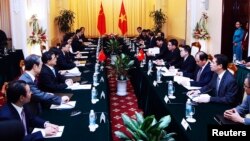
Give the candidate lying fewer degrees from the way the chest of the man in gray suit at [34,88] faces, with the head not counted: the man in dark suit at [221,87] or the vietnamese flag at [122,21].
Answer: the man in dark suit

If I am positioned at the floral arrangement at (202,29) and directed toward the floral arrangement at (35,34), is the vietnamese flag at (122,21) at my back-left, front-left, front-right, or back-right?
front-right

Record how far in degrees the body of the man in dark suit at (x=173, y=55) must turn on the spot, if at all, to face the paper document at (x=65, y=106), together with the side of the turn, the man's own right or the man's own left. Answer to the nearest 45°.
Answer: approximately 90° to the man's own left

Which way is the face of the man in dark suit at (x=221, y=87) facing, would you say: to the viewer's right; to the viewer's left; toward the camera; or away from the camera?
to the viewer's left

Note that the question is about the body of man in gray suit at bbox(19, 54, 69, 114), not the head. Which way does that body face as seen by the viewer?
to the viewer's right

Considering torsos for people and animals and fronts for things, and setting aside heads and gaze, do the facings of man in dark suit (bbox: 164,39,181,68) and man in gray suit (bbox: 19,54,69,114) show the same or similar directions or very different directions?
very different directions

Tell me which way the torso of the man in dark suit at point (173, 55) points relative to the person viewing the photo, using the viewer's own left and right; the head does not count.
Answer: facing to the left of the viewer

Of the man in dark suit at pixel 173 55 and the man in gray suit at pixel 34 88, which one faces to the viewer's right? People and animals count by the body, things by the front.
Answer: the man in gray suit at pixel 34 88

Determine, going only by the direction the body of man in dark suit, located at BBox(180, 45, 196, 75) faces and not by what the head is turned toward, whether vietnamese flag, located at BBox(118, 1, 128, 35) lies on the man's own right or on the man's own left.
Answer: on the man's own right

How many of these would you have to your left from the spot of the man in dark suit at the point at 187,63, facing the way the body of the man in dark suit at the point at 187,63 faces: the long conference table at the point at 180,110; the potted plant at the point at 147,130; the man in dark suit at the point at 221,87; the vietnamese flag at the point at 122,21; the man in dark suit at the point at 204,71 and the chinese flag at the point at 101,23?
4

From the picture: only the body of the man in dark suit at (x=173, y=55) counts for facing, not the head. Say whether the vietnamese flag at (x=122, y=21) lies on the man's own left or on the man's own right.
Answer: on the man's own right

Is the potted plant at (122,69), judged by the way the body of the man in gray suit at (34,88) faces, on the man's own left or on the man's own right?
on the man's own left

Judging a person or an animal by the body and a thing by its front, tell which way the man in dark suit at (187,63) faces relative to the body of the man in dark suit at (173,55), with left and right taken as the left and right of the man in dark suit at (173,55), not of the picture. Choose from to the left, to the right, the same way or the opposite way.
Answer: the same way

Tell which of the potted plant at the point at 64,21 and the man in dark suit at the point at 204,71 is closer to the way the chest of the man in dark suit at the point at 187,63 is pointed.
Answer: the potted plant

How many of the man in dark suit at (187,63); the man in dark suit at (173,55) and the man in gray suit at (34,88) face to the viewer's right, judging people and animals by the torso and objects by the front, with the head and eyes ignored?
1

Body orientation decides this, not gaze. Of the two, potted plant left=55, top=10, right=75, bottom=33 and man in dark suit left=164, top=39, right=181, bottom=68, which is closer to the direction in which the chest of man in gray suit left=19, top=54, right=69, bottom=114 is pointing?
the man in dark suit

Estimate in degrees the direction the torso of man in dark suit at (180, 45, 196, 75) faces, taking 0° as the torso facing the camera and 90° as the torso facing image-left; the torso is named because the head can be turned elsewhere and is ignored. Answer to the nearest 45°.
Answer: approximately 90°

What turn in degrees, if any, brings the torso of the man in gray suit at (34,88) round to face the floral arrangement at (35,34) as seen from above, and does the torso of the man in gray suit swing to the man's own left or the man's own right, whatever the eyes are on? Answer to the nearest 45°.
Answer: approximately 90° to the man's own left

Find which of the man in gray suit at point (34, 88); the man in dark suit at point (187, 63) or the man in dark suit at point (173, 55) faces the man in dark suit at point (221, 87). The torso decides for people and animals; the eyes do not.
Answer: the man in gray suit at point (34, 88)

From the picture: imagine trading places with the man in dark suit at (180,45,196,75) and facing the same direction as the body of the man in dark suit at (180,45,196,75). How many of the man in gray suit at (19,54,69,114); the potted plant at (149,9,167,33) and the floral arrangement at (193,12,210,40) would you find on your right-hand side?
2

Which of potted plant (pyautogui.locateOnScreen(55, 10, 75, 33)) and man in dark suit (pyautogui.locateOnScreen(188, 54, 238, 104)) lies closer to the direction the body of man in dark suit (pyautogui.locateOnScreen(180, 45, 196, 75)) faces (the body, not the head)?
the potted plant

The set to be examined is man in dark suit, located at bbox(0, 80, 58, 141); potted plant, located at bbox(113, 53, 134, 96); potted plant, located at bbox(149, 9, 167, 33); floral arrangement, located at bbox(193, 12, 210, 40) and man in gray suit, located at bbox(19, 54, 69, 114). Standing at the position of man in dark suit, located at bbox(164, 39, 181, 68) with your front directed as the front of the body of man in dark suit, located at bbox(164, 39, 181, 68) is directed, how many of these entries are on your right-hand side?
2
